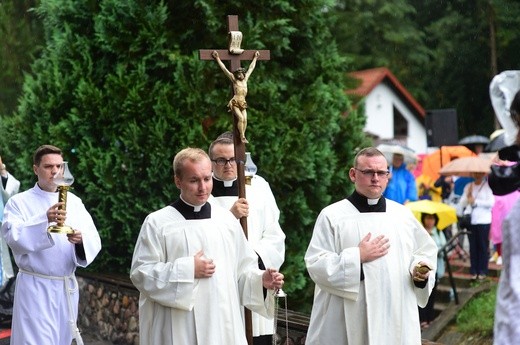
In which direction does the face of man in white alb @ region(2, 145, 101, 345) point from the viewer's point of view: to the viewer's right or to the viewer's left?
to the viewer's right

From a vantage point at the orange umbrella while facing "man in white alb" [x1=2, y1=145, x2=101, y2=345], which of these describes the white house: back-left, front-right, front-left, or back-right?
back-right

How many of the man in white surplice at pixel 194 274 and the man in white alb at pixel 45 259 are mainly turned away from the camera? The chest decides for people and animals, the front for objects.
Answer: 0

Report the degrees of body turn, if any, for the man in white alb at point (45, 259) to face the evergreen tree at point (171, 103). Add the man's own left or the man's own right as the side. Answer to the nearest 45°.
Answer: approximately 90° to the man's own left

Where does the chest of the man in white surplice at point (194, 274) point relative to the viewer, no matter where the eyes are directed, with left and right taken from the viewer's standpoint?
facing the viewer and to the right of the viewer

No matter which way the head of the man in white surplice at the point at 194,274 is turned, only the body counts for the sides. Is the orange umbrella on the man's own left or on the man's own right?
on the man's own left

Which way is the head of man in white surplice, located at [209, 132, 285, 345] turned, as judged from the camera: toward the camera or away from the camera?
toward the camera

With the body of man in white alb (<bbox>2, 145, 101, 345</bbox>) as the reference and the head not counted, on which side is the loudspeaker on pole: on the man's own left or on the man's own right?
on the man's own left

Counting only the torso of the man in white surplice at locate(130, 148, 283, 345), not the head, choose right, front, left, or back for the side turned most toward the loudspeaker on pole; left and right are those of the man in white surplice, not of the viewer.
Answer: left

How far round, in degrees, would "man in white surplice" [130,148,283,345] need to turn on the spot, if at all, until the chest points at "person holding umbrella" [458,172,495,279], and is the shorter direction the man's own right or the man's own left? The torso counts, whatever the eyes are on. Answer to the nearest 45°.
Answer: approximately 90° to the man's own left

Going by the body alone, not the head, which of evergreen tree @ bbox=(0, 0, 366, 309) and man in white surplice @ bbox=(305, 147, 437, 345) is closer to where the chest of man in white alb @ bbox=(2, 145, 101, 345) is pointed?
the man in white surplice

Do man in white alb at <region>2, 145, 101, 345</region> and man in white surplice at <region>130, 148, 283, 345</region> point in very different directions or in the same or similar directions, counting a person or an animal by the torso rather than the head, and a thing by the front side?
same or similar directions
